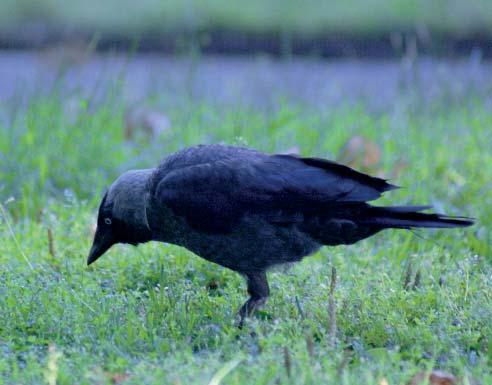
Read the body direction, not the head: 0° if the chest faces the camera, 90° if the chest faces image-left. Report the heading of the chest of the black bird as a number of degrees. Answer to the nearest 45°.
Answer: approximately 90°

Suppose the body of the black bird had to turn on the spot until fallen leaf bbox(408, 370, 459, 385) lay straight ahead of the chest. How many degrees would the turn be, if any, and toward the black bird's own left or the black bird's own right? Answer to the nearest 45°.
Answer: approximately 135° to the black bird's own left

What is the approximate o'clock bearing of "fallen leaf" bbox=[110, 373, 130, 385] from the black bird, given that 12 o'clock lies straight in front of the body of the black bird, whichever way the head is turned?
The fallen leaf is roughly at 10 o'clock from the black bird.

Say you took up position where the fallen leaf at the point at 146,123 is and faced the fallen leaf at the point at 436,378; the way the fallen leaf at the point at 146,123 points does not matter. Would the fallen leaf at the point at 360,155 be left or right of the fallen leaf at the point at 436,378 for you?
left

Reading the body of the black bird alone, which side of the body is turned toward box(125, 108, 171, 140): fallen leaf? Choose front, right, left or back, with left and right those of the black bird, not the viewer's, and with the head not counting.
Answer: right

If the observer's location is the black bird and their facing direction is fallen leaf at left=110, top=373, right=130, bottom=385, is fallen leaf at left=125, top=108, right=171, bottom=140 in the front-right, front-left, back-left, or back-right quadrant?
back-right
